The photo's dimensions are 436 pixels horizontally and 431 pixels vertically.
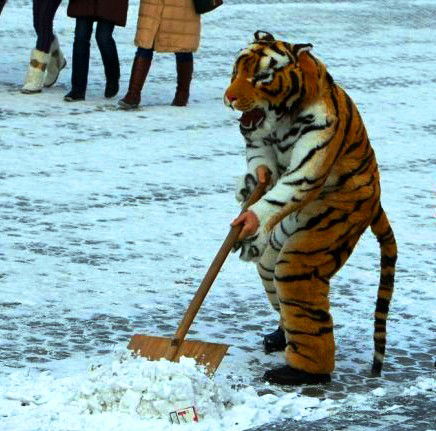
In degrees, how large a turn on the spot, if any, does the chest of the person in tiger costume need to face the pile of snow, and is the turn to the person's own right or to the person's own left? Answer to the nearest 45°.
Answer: approximately 45° to the person's own left

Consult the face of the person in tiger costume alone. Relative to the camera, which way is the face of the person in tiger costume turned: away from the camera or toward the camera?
toward the camera

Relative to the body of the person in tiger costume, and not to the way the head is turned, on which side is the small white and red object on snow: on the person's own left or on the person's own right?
on the person's own left

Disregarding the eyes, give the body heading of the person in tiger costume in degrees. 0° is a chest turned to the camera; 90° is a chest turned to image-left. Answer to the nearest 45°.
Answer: approximately 90°
